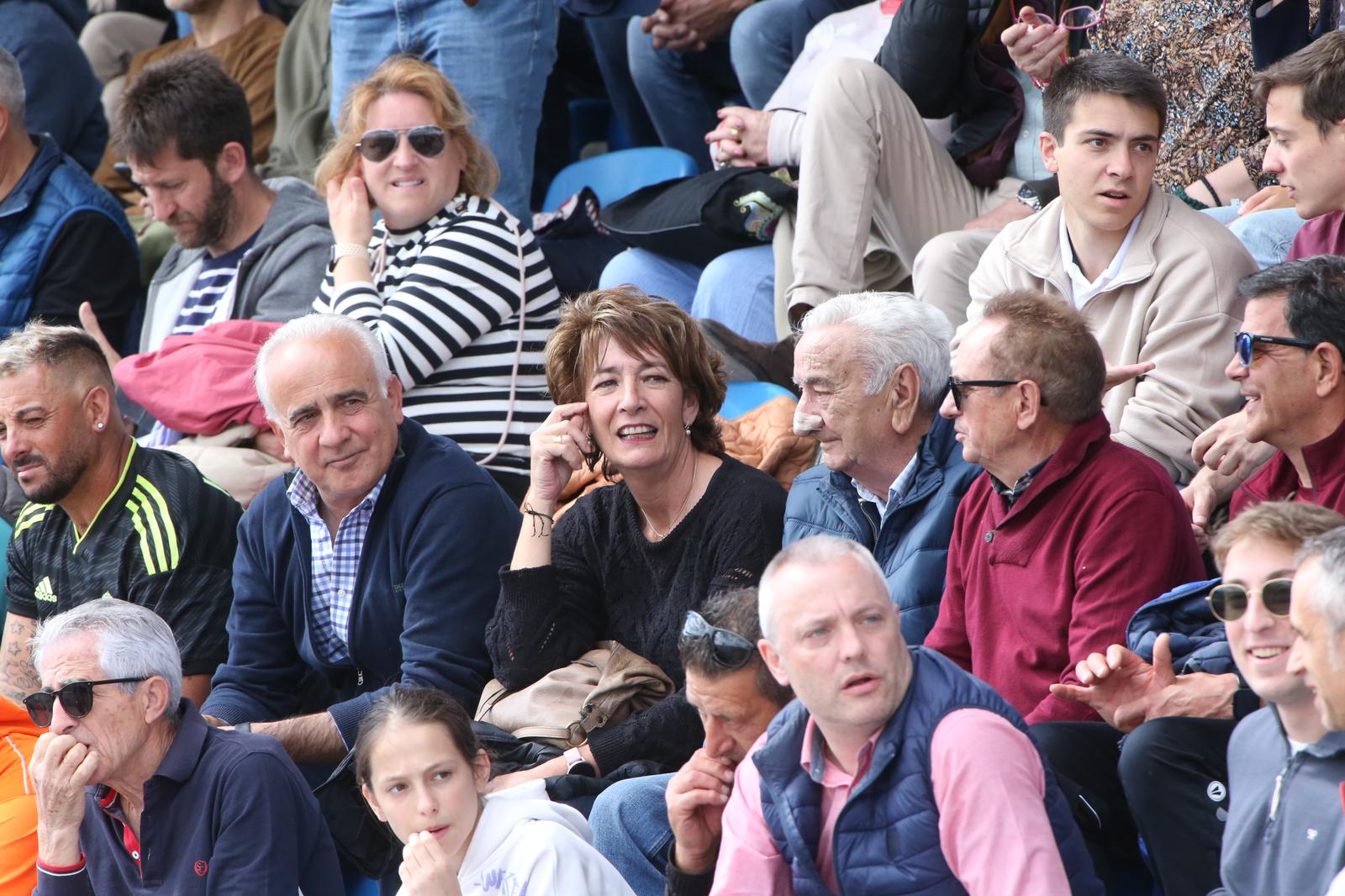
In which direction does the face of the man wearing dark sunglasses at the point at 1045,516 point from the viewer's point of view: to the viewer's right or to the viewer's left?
to the viewer's left

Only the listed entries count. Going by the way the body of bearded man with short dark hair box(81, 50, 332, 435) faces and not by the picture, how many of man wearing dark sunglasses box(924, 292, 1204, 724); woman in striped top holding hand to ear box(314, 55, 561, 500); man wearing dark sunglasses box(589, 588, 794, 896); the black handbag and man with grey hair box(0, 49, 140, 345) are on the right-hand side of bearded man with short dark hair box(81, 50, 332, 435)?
1

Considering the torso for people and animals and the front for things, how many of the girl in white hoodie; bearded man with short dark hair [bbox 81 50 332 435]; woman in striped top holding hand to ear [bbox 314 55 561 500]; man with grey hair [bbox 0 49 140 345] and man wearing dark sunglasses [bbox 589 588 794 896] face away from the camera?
0

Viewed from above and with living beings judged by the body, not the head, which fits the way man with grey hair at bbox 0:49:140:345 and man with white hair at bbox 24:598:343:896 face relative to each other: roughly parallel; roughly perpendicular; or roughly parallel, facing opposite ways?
roughly parallel

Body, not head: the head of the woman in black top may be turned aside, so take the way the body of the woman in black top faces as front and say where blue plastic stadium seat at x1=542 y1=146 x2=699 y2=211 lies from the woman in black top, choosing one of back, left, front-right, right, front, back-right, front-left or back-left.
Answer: back-right

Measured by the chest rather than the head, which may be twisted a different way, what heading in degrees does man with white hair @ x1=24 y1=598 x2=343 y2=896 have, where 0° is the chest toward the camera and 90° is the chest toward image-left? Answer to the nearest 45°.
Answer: approximately 45°

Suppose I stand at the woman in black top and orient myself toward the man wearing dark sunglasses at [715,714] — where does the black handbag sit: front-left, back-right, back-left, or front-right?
back-left

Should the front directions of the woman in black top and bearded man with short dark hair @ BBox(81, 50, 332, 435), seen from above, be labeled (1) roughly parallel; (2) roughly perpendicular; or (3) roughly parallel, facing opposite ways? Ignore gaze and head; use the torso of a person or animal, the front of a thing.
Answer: roughly parallel

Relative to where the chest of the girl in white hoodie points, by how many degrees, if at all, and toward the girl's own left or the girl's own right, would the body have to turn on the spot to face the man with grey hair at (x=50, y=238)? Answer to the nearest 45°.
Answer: approximately 135° to the girl's own right

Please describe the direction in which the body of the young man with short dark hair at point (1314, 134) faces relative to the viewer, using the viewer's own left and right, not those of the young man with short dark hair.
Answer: facing to the left of the viewer

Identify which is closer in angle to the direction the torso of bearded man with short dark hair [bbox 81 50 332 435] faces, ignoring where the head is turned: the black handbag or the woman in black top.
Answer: the woman in black top

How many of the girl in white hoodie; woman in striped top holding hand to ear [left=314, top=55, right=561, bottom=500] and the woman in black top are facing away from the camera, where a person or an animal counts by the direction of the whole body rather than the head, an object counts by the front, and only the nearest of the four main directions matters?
0

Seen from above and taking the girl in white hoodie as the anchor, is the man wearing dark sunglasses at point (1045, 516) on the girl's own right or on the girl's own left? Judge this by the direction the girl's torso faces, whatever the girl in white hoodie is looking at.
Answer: on the girl's own left

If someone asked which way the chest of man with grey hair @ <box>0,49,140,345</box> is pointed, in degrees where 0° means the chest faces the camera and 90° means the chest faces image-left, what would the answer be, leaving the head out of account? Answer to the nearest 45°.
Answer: approximately 45°

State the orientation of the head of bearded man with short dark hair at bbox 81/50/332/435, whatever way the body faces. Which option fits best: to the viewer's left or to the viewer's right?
to the viewer's left

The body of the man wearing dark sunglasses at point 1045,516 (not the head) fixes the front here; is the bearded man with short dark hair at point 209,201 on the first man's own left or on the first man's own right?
on the first man's own right

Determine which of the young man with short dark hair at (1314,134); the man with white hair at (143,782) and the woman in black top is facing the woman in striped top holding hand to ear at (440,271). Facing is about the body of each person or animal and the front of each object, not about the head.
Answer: the young man with short dark hair
